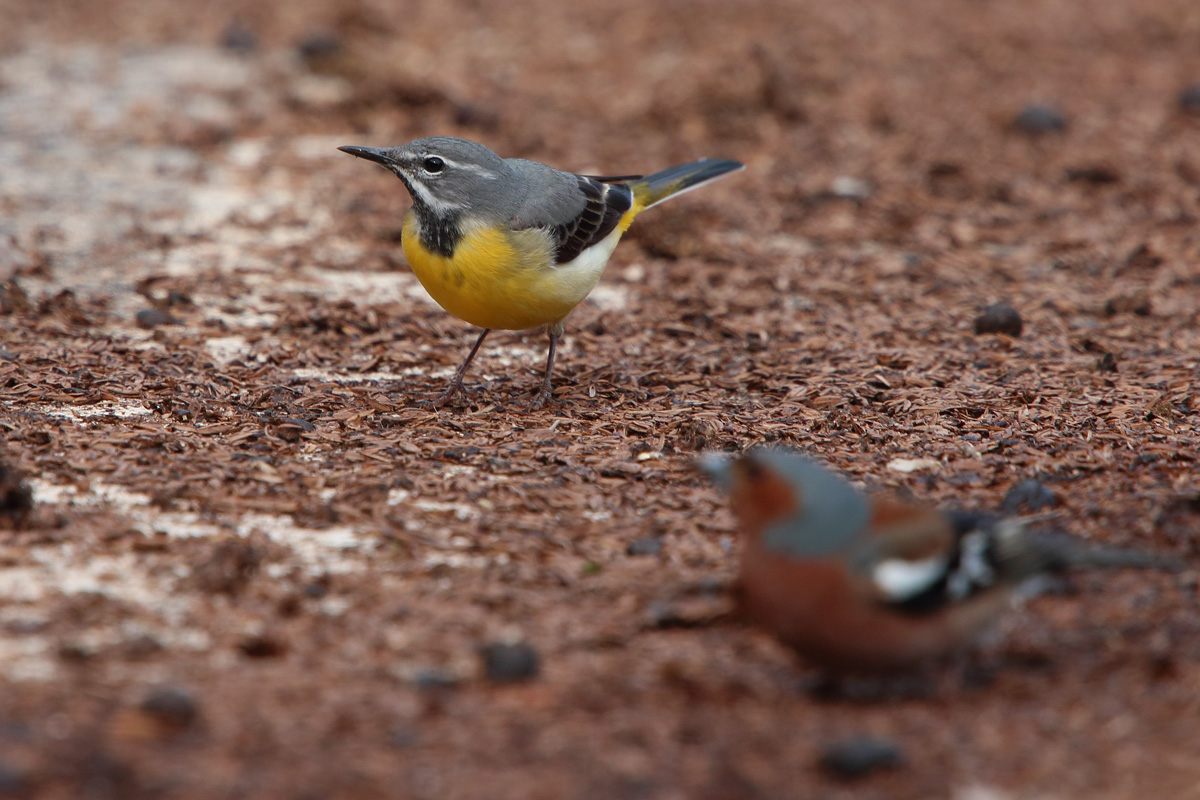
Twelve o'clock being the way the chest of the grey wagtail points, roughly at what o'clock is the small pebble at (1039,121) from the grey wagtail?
The small pebble is roughly at 6 o'clock from the grey wagtail.

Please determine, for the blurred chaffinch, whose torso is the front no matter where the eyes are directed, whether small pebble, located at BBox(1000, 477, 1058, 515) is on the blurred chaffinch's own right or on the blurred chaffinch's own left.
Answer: on the blurred chaffinch's own right

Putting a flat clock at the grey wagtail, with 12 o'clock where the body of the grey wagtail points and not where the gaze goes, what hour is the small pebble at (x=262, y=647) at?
The small pebble is roughly at 11 o'clock from the grey wagtail.

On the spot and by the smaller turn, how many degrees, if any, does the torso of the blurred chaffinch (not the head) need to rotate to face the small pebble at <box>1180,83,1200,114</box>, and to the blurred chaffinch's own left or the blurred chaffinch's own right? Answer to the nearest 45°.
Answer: approximately 90° to the blurred chaffinch's own right

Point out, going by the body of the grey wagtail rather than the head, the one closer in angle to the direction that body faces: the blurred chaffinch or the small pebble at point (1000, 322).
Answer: the blurred chaffinch

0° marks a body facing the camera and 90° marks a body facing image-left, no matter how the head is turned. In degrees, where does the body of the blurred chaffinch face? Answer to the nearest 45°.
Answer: approximately 90°

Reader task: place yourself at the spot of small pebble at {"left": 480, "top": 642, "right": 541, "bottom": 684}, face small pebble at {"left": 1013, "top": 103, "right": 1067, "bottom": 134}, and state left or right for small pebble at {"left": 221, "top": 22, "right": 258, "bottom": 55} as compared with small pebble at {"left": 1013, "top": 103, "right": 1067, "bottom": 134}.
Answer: left

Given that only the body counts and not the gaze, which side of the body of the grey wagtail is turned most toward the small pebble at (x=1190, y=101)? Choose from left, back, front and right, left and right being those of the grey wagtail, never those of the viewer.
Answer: back

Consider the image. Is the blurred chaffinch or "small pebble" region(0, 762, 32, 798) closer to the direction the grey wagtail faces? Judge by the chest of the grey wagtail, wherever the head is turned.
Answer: the small pebble

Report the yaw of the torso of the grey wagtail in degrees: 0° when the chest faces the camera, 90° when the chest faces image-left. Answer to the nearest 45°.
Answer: approximately 45°
